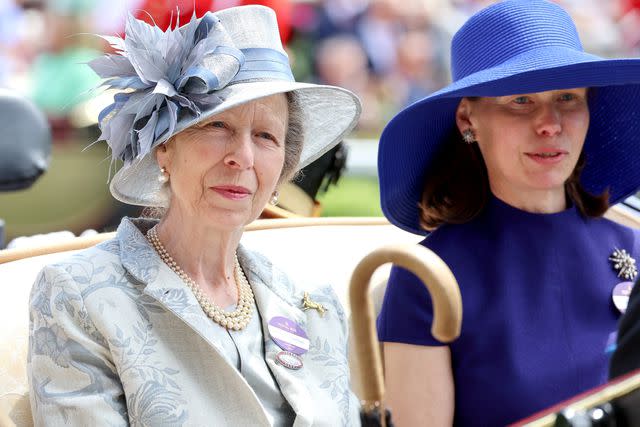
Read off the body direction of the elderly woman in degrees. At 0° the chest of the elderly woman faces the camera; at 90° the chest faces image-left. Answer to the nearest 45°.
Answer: approximately 315°
